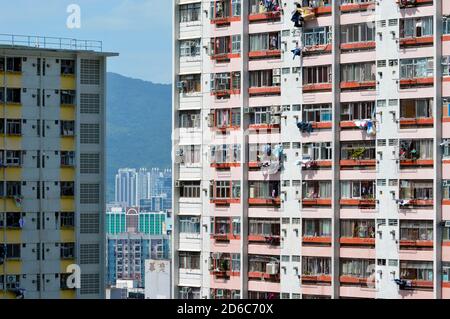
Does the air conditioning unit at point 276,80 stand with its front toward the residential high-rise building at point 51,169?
no

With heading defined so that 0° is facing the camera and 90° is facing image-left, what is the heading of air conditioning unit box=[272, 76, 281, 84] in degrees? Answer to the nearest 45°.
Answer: approximately 0°
